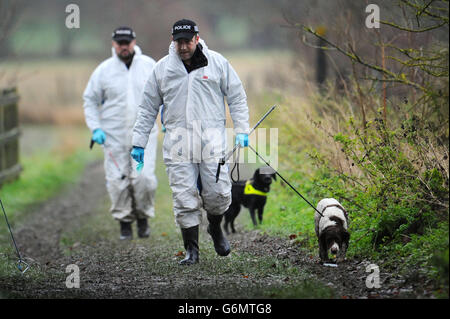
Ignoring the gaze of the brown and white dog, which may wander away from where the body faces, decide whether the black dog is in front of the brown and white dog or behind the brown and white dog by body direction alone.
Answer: behind

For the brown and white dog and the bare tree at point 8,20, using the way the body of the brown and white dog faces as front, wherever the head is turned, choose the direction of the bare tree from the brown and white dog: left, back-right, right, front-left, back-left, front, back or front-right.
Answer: back-right

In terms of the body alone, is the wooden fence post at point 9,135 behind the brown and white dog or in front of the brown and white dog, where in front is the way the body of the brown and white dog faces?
behind

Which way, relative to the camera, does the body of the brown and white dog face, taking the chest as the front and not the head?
toward the camera
